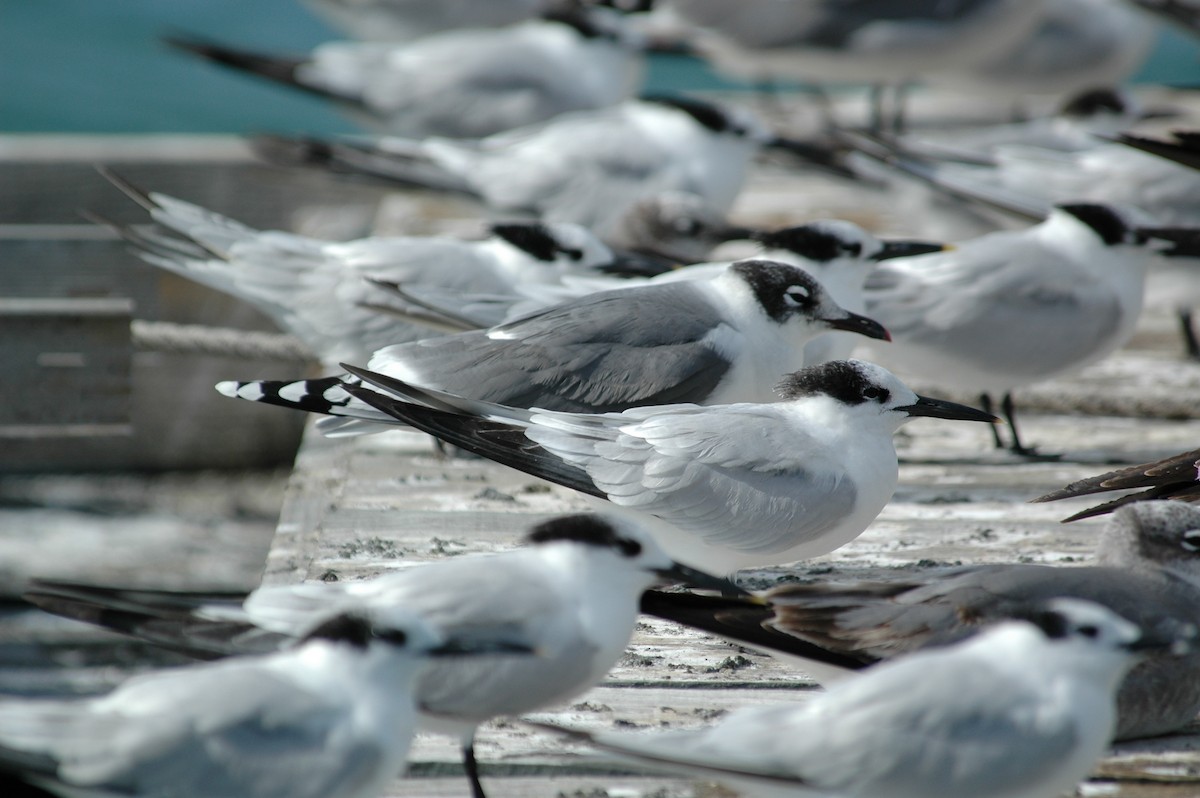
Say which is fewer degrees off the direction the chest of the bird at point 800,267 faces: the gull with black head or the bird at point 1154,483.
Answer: the bird

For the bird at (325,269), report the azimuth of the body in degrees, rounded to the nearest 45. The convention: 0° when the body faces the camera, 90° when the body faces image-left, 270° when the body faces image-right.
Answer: approximately 270°

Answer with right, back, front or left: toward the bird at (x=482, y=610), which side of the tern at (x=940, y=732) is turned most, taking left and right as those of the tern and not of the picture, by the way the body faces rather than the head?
back

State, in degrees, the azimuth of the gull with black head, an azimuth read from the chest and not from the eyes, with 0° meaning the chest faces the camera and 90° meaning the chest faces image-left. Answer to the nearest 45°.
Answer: approximately 270°

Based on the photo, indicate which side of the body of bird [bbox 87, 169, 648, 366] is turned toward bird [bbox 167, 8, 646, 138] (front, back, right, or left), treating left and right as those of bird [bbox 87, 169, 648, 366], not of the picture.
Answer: left

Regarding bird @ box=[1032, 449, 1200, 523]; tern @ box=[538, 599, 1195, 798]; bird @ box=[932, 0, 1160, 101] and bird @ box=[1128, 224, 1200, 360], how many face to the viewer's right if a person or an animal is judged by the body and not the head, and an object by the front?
4

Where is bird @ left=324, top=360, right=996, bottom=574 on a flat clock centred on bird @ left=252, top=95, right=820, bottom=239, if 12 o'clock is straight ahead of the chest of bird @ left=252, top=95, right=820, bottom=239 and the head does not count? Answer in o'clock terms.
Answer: bird @ left=324, top=360, right=996, bottom=574 is roughly at 3 o'clock from bird @ left=252, top=95, right=820, bottom=239.

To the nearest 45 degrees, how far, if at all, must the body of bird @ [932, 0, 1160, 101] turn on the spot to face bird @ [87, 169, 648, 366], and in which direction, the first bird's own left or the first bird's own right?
approximately 90° to the first bird's own right

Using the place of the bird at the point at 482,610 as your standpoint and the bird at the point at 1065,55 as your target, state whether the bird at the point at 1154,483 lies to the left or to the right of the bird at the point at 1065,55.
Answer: right

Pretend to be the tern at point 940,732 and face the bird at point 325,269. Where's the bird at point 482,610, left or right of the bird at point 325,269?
left

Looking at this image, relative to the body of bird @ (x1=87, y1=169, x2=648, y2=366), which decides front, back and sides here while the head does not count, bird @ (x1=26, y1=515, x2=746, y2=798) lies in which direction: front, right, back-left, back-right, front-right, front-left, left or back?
right

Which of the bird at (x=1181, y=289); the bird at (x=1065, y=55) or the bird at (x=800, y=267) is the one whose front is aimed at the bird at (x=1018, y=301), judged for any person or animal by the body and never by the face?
the bird at (x=800, y=267)

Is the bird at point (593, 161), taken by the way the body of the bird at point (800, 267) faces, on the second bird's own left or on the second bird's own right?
on the second bird's own left

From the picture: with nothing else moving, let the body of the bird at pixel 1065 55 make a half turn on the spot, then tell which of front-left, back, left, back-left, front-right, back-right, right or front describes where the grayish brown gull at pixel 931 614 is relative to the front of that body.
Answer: left

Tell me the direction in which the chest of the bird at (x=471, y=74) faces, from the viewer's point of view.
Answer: to the viewer's right

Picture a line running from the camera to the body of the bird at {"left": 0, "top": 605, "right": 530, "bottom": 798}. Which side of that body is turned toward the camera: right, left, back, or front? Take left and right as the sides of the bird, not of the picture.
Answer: right

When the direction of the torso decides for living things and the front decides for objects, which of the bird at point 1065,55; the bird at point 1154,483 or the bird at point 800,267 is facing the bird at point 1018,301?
the bird at point 800,267

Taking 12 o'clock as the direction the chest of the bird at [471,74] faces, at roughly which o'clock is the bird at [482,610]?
the bird at [482,610] is roughly at 3 o'clock from the bird at [471,74].

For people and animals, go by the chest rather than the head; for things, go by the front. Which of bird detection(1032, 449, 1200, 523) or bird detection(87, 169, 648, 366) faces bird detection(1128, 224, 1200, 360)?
bird detection(87, 169, 648, 366)

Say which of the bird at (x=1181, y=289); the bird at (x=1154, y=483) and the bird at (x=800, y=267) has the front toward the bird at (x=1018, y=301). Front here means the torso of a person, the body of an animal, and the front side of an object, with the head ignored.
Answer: the bird at (x=800, y=267)
